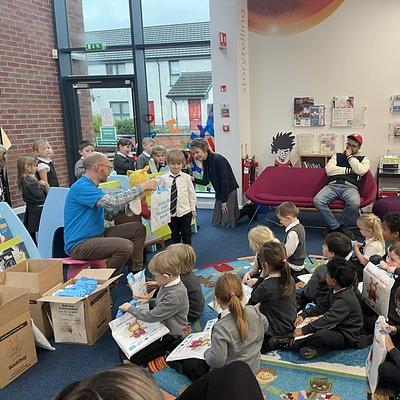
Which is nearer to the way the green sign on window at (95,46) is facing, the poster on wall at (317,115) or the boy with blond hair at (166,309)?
the boy with blond hair

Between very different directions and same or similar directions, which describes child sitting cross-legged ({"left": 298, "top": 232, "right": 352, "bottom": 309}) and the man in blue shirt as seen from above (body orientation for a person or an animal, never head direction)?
very different directions

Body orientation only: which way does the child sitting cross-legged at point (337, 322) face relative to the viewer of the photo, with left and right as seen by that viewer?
facing to the left of the viewer

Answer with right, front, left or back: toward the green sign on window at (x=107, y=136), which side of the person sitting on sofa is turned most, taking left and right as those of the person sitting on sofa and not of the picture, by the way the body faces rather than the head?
right

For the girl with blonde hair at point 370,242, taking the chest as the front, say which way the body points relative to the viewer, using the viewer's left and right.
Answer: facing to the left of the viewer

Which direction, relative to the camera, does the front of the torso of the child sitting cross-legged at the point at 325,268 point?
to the viewer's left

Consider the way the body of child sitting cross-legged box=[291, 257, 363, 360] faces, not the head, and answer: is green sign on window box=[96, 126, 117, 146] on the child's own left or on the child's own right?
on the child's own right

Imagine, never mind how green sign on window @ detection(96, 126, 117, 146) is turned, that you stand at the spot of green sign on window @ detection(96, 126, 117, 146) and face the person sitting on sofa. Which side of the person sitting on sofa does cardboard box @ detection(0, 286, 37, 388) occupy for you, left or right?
right

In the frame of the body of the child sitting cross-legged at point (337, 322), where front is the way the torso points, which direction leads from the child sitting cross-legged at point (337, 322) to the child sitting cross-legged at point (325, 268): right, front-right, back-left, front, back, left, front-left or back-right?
right

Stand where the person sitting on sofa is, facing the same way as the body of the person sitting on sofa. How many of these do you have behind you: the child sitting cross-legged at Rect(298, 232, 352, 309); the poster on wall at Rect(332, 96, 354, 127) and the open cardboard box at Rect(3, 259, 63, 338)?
1

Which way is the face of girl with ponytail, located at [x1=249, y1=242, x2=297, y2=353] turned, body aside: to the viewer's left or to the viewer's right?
to the viewer's left

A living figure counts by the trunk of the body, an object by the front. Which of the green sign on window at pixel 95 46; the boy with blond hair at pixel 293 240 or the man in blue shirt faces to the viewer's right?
the man in blue shirt

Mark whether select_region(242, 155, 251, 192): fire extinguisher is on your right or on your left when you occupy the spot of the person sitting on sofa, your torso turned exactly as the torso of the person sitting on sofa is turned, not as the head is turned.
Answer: on your right

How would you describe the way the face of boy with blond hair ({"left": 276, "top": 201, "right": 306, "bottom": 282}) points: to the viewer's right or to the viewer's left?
to the viewer's left

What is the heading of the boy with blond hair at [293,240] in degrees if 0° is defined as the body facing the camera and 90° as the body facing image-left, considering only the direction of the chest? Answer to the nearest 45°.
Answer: approximately 90°

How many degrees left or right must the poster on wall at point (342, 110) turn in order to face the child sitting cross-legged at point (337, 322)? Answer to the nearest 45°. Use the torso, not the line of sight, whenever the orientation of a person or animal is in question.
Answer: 0° — it already faces them

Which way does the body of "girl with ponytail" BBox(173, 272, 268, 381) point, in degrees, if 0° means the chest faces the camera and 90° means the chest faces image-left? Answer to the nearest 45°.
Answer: approximately 135°

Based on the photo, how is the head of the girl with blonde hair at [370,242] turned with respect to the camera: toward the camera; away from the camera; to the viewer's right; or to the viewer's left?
to the viewer's left

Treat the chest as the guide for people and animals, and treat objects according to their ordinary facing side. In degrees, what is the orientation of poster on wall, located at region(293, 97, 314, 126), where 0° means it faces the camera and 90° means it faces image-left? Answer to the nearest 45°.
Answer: approximately 0°
